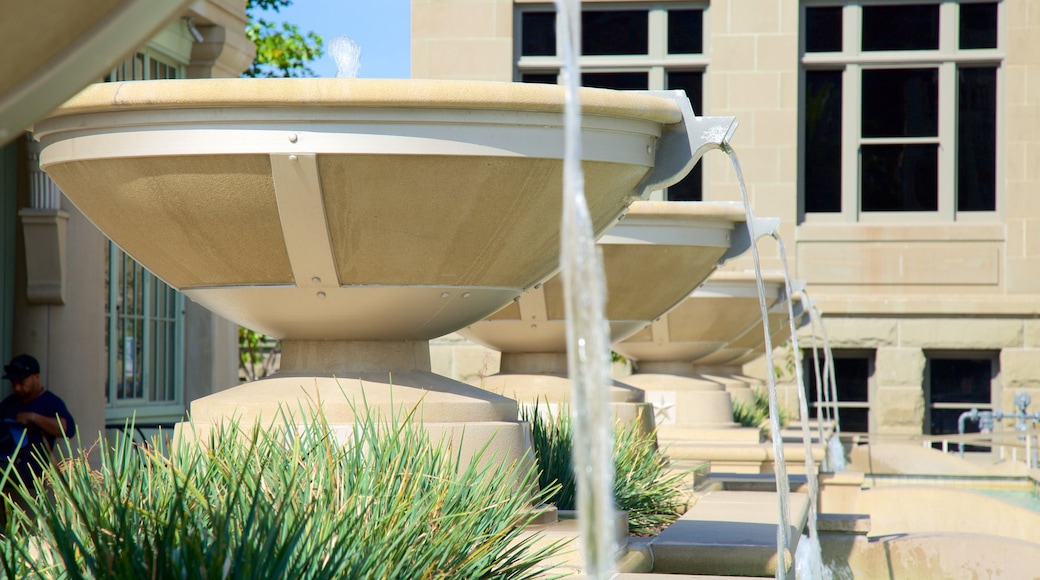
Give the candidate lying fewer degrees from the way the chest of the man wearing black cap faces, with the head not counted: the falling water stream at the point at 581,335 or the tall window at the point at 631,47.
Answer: the falling water stream

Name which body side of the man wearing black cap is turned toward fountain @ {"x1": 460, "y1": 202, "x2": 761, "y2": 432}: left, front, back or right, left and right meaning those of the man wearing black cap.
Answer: left

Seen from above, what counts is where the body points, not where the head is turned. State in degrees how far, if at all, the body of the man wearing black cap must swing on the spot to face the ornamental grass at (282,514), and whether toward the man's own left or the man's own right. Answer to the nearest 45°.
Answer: approximately 45° to the man's own left

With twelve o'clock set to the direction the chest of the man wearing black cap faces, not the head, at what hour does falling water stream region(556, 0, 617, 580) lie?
The falling water stream is roughly at 10 o'clock from the man wearing black cap.

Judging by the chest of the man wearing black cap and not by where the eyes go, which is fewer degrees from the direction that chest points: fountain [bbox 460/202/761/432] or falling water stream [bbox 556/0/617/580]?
the falling water stream
